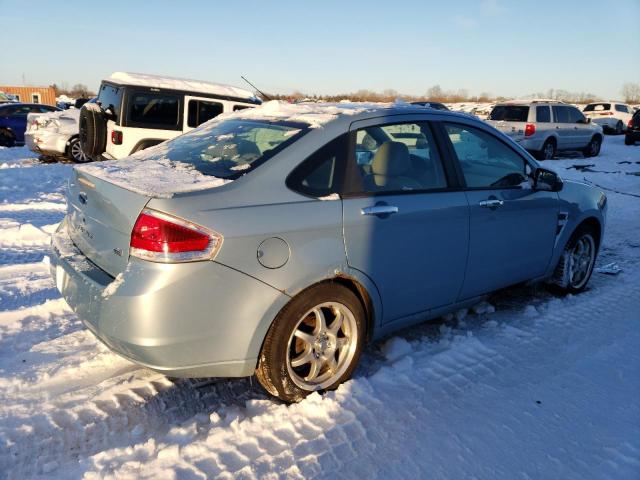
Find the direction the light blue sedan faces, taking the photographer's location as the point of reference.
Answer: facing away from the viewer and to the right of the viewer

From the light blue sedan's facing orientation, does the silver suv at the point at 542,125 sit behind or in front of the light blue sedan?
in front

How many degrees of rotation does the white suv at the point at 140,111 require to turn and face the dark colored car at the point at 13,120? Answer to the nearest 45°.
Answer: approximately 90° to its left

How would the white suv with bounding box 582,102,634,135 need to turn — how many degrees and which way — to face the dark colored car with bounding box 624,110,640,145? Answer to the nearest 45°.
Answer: approximately 135° to its right

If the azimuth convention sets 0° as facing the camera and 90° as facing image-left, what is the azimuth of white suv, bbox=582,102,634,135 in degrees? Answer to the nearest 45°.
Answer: approximately 225°

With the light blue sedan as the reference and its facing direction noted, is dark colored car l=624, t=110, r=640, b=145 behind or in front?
in front

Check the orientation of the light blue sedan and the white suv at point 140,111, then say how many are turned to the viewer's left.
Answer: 0

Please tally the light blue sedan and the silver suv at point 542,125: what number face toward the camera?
0

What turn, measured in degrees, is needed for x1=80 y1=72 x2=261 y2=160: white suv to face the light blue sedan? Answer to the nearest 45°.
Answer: approximately 135° to its right

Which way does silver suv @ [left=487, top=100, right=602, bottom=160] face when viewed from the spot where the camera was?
facing away from the viewer and to the right of the viewer

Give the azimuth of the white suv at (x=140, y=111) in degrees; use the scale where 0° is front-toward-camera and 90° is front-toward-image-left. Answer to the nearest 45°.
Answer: approximately 225°

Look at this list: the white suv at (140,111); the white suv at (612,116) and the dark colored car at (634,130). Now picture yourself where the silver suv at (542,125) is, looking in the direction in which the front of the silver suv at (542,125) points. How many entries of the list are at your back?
1
